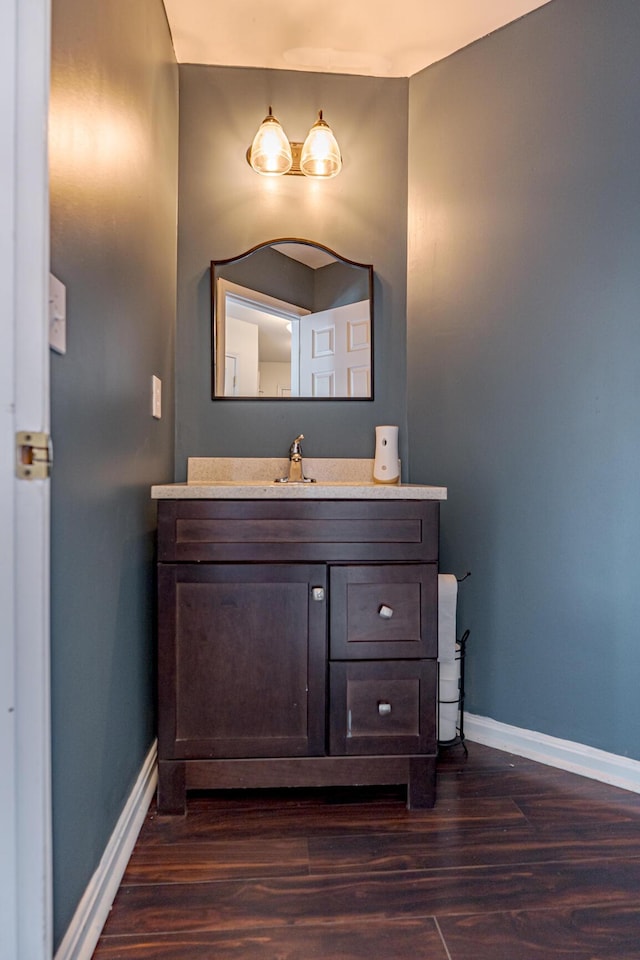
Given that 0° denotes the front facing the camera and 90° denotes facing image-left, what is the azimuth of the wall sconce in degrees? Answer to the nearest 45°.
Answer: approximately 0°

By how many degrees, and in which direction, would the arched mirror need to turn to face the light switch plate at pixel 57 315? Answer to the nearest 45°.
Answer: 0° — it already faces it

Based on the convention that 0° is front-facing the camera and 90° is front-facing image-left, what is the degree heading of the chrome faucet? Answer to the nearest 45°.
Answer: approximately 0°
